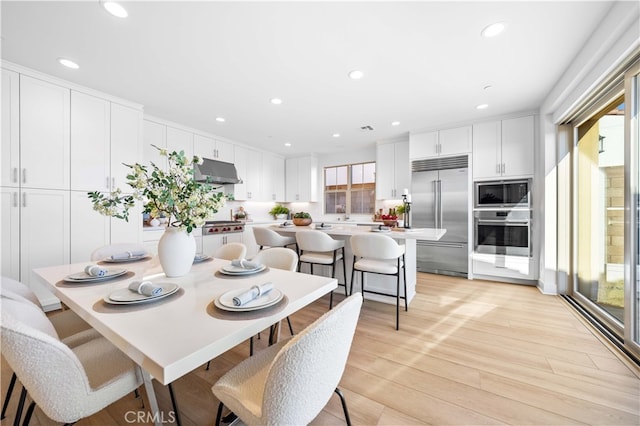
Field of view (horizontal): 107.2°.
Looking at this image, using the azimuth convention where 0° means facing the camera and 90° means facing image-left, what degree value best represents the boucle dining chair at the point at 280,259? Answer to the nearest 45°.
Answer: approximately 45°

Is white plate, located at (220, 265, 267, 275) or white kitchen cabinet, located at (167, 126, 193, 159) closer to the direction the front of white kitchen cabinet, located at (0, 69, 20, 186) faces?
the white plate

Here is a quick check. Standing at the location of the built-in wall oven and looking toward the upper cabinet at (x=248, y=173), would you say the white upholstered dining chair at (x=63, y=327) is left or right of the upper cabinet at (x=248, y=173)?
left

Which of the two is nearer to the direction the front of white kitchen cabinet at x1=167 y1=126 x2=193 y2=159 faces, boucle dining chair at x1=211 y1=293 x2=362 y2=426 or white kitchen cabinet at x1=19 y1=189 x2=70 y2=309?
the boucle dining chair

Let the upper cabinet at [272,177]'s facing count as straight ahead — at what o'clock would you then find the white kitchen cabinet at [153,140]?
The white kitchen cabinet is roughly at 3 o'clock from the upper cabinet.

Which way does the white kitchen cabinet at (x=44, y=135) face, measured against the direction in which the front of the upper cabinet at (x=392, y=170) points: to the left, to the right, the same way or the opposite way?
to the left

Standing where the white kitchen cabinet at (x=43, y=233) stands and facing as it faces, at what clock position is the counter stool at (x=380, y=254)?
The counter stool is roughly at 12 o'clock from the white kitchen cabinet.

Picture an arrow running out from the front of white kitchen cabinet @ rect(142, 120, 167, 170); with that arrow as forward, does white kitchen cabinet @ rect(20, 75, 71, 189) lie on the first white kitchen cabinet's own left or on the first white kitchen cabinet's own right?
on the first white kitchen cabinet's own right

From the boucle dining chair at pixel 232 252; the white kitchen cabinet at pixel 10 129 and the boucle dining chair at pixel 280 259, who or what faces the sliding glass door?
the white kitchen cabinet

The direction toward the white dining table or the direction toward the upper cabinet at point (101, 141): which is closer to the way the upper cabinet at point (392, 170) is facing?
the white dining table

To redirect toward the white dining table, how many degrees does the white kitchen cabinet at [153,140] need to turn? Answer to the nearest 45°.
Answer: approximately 45° to its right

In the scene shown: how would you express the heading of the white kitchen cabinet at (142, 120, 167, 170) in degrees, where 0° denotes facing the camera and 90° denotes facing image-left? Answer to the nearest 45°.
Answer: approximately 315°

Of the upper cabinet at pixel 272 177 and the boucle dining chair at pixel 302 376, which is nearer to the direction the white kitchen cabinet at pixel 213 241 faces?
the boucle dining chair

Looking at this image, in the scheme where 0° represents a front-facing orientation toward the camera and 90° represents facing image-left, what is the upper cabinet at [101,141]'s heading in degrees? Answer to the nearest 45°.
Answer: approximately 315°

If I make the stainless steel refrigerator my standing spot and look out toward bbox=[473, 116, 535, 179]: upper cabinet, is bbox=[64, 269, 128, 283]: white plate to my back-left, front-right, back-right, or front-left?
back-right
